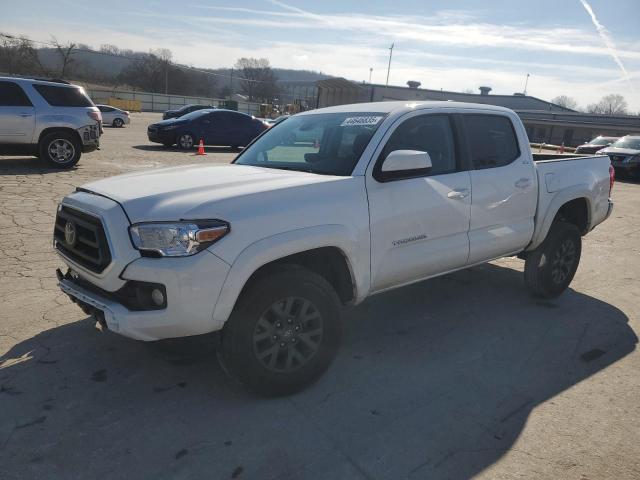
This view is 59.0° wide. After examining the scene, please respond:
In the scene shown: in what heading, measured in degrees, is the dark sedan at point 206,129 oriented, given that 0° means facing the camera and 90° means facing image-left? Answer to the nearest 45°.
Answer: approximately 45°

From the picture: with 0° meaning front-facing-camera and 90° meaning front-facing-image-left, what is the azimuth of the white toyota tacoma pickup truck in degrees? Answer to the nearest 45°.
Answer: approximately 45°

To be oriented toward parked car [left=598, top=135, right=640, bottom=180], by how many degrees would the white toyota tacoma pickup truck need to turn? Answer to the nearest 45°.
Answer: approximately 180°

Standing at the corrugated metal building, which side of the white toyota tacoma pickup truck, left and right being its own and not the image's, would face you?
back

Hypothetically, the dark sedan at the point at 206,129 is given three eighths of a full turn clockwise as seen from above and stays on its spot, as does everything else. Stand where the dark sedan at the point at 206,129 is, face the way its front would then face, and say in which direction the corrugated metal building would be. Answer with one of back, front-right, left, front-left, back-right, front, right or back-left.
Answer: front-right

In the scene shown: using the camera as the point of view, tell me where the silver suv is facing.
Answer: facing to the left of the viewer

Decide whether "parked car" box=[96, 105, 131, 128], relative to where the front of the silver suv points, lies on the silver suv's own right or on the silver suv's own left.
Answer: on the silver suv's own right

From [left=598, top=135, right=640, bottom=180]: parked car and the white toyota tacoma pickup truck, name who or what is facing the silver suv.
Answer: the parked car
